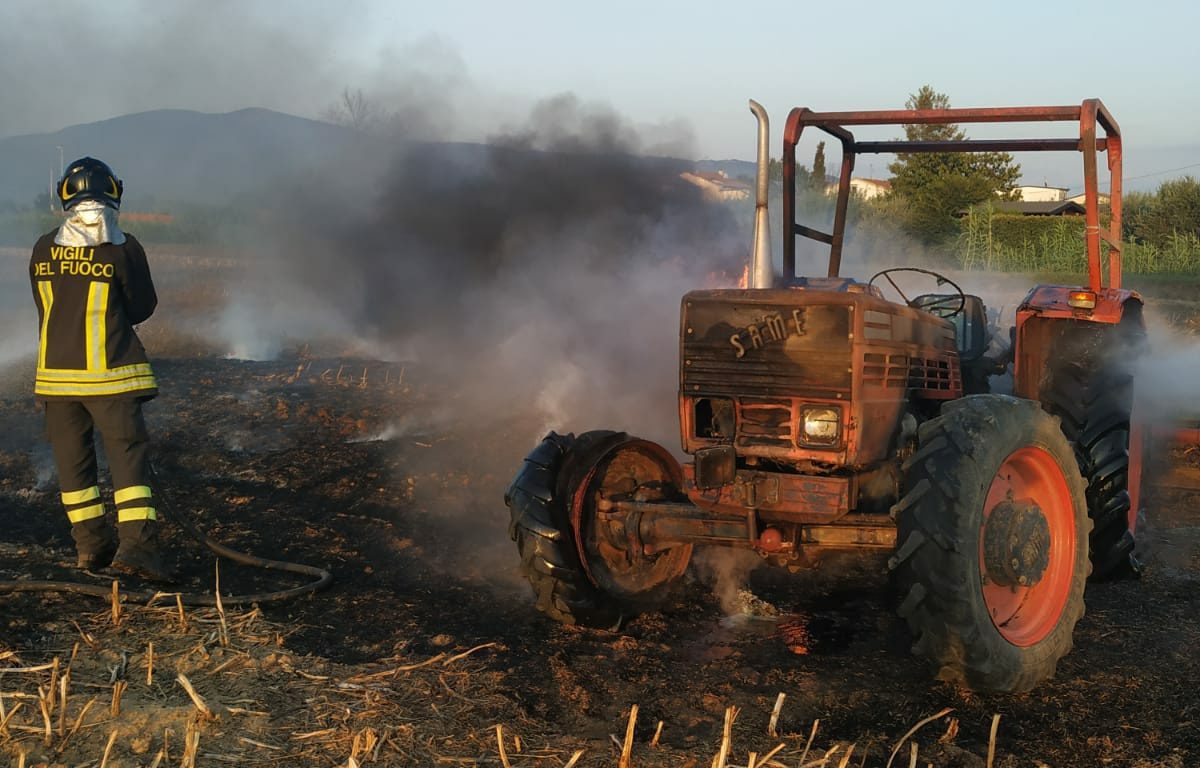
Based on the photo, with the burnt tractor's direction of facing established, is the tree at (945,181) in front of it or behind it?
behind

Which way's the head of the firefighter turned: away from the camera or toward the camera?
away from the camera

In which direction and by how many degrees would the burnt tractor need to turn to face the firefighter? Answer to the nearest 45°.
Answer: approximately 45° to its right

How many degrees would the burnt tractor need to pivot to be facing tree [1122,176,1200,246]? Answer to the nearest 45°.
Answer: approximately 135° to its right

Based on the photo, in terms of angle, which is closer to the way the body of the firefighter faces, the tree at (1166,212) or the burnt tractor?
the tree

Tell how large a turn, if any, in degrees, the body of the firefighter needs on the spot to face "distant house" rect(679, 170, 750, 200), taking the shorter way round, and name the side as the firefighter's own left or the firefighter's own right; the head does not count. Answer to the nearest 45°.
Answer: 0° — they already face it

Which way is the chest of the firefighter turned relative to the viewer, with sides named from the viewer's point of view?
facing away from the viewer and to the right of the viewer

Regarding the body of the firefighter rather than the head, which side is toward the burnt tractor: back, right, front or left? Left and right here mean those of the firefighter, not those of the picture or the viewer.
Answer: right

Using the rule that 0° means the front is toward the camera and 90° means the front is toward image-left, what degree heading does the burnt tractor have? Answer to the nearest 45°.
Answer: approximately 45°

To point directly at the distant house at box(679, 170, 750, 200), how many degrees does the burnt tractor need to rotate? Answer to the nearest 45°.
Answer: approximately 135° to its right
